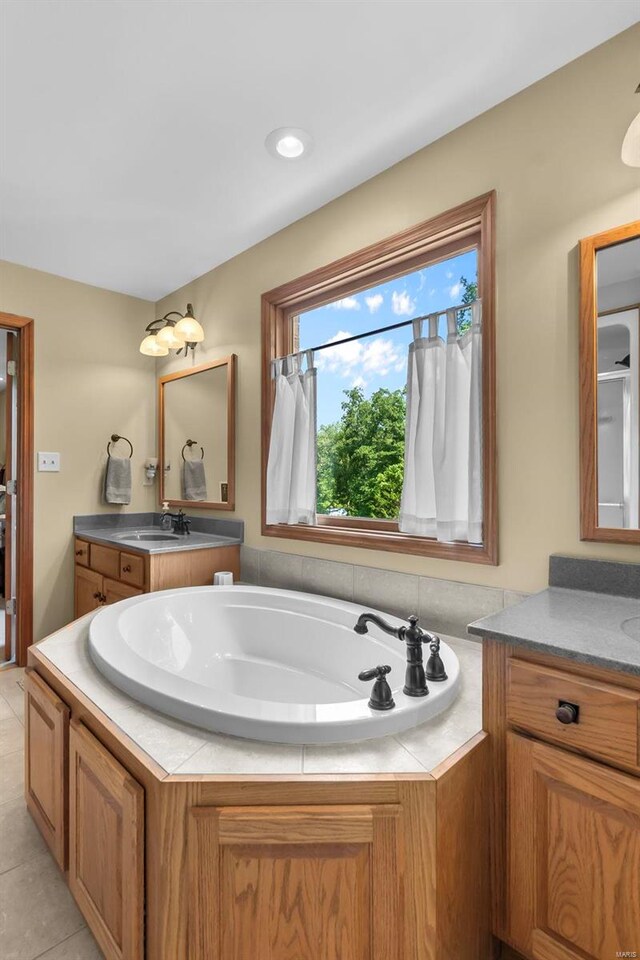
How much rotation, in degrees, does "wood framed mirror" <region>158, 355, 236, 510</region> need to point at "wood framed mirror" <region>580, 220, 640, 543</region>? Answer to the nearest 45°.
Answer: approximately 90° to its left

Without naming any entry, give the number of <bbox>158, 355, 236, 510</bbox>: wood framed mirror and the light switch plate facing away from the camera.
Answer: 0

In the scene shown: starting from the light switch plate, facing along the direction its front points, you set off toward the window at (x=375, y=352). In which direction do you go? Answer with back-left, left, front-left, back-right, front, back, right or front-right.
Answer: front-left

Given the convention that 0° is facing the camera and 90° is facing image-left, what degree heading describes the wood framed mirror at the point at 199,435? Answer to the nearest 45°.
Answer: approximately 45°

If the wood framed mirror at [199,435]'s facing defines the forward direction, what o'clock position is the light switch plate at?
The light switch plate is roughly at 2 o'clock from the wood framed mirror.

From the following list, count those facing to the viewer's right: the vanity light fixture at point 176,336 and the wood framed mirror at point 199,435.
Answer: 0

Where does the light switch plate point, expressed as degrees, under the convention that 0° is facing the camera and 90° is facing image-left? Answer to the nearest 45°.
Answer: approximately 0°

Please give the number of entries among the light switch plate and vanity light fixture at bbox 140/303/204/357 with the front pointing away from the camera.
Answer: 0

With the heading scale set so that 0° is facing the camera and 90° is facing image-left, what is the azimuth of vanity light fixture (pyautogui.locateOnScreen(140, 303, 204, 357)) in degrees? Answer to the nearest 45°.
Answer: approximately 45°

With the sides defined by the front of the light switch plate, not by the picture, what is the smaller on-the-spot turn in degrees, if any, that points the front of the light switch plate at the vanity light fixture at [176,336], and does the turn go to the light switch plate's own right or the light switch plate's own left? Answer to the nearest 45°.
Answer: approximately 45° to the light switch plate's own left

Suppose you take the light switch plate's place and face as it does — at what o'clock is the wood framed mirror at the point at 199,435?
The wood framed mirror is roughly at 10 o'clock from the light switch plate.
